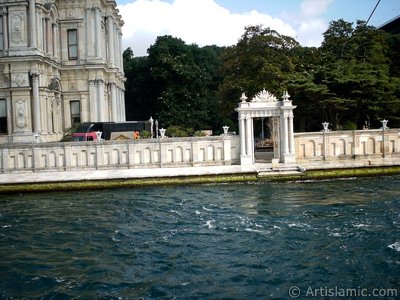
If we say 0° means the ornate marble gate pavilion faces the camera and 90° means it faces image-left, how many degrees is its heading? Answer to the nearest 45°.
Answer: approximately 0°

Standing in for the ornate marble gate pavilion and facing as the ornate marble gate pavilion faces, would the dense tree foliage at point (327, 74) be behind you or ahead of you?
behind

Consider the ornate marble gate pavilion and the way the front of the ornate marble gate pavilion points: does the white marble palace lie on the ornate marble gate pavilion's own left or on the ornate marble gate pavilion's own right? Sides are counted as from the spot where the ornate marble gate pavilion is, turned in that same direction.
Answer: on the ornate marble gate pavilion's own right

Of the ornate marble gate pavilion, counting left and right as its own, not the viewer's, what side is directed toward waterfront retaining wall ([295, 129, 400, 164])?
left

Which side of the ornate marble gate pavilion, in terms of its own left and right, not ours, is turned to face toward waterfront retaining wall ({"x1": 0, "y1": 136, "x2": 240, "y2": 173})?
right

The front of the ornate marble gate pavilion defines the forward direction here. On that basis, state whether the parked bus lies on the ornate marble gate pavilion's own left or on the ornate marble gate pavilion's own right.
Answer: on the ornate marble gate pavilion's own right

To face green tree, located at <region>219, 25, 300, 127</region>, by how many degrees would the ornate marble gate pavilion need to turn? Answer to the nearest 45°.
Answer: approximately 180°
